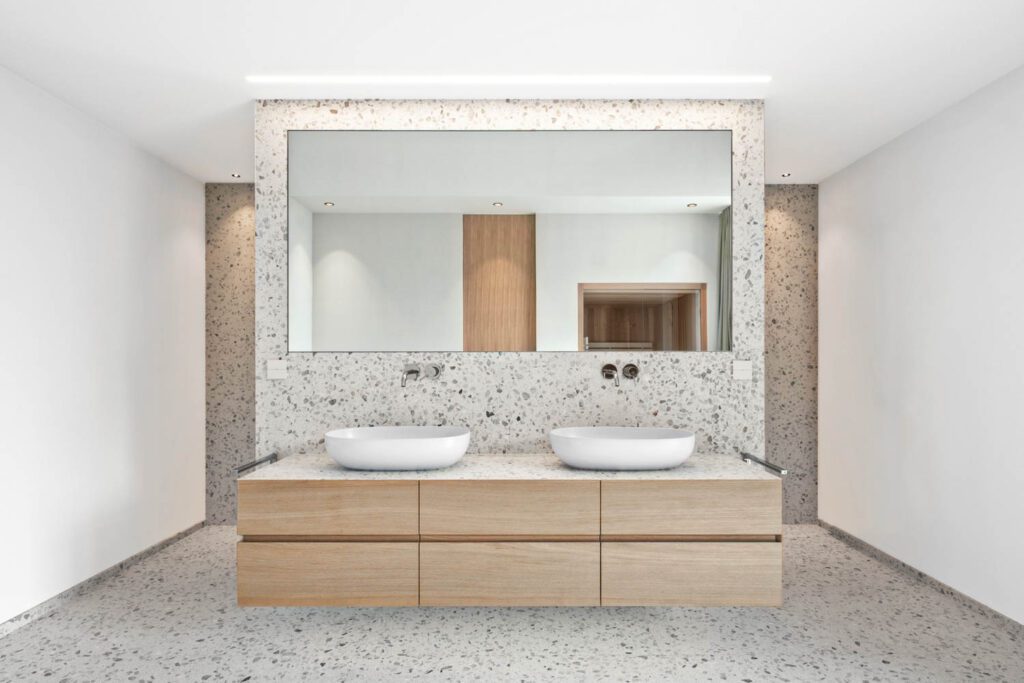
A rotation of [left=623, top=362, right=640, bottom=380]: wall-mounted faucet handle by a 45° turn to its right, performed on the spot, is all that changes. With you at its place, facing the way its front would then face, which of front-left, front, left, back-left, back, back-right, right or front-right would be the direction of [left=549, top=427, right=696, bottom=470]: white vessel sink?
front-left

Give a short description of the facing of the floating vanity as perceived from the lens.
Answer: facing the viewer

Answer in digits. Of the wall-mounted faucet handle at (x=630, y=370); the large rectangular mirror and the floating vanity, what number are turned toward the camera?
3

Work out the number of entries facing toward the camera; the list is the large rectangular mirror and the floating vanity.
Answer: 2

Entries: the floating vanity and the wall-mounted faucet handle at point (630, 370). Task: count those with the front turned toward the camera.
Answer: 2

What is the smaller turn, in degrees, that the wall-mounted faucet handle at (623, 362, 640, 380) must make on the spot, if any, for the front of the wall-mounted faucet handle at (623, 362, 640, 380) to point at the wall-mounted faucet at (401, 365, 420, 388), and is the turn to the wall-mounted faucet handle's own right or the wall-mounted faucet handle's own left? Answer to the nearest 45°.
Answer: approximately 90° to the wall-mounted faucet handle's own right

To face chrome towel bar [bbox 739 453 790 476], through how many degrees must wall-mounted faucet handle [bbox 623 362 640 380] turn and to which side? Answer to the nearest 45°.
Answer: approximately 90° to its left

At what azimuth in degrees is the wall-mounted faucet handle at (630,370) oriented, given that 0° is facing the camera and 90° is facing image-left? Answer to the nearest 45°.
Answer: approximately 0°

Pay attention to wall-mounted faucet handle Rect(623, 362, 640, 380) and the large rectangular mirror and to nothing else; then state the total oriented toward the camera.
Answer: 2

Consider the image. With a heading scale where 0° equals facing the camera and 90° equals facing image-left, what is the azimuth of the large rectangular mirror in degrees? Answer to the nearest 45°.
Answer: approximately 0°
